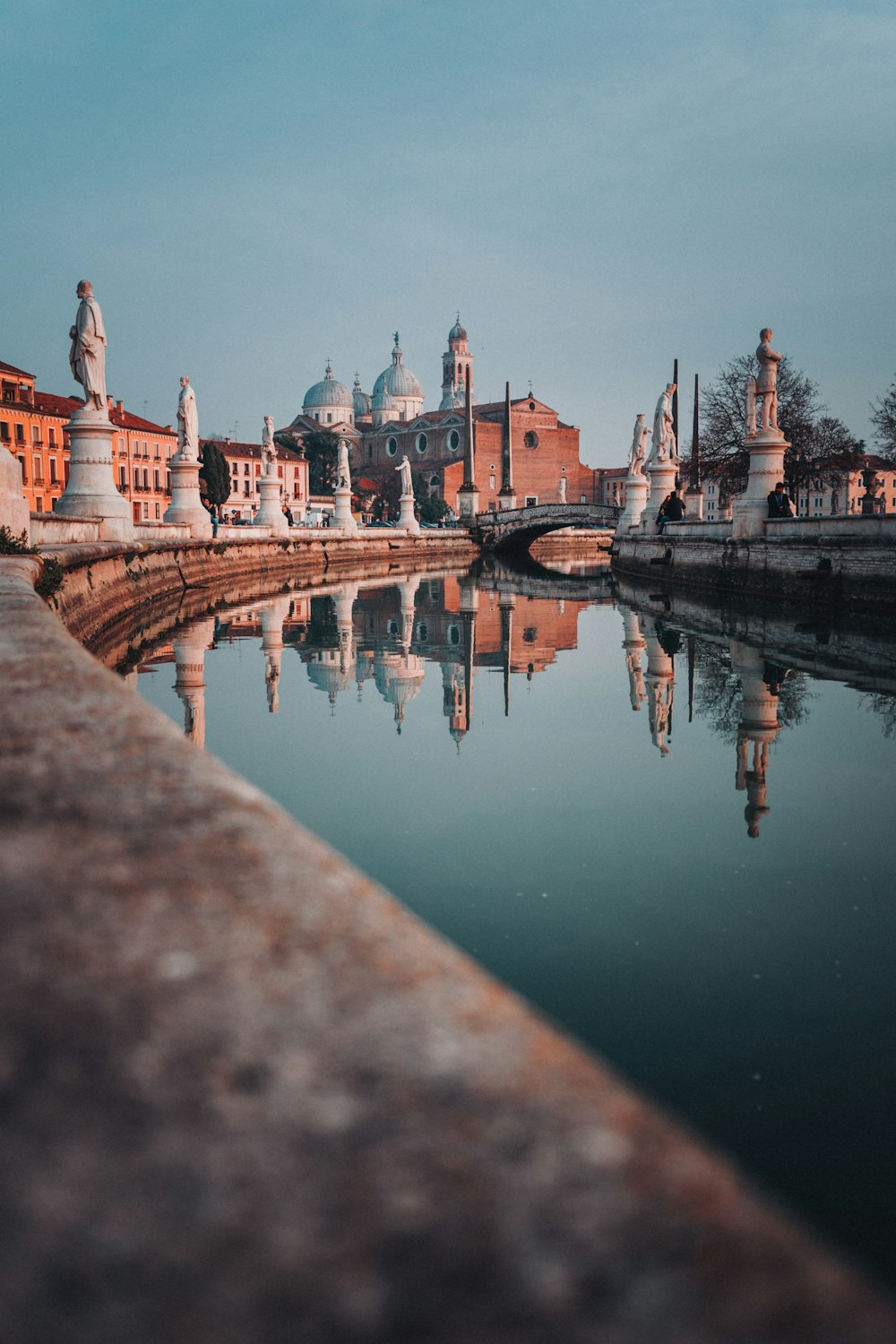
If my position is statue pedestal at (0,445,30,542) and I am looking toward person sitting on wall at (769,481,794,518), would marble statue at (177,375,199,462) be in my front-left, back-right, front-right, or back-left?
front-left

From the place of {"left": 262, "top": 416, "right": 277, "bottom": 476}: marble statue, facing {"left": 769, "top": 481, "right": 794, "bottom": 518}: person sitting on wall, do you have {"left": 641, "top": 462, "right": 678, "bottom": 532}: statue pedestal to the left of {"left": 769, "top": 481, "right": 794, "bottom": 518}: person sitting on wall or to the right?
left

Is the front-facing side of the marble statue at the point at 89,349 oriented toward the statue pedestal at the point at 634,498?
no
